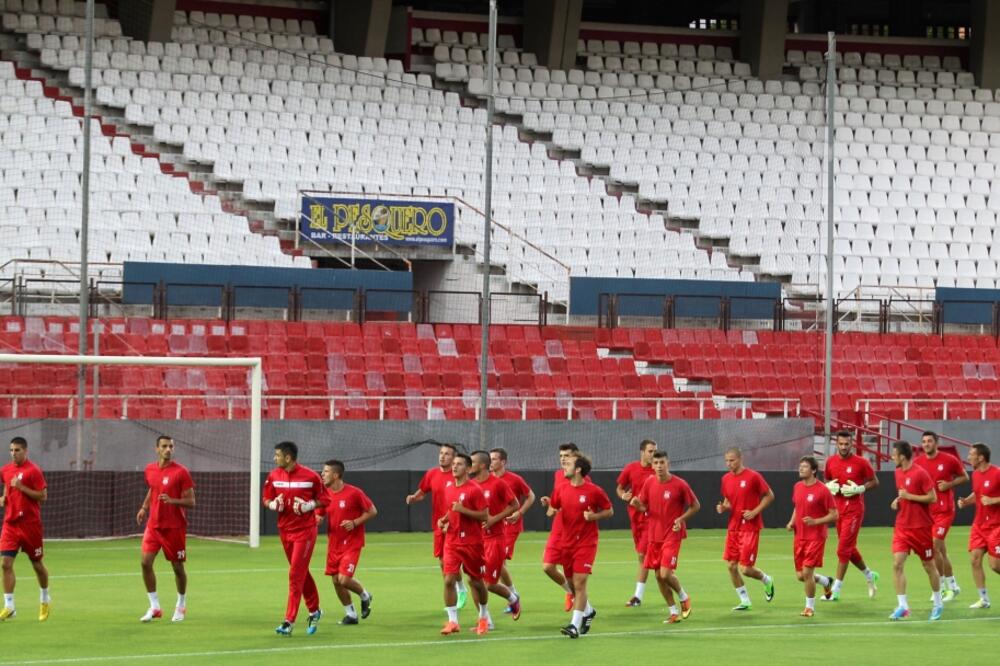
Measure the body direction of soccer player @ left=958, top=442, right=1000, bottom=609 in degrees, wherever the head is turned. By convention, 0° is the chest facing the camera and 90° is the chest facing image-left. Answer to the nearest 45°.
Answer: approximately 45°

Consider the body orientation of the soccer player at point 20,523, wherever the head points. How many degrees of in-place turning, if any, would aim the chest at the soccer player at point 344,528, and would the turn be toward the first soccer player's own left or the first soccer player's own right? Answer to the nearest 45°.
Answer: approximately 135° to the first soccer player's own left

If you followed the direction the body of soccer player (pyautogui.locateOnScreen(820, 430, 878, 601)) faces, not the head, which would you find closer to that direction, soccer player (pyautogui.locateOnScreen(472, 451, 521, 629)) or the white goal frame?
the soccer player

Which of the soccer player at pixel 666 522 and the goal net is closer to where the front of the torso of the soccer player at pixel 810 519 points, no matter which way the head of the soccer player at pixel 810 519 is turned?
the soccer player

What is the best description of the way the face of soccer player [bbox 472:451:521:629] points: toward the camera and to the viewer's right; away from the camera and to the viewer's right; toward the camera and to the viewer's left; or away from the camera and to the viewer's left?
toward the camera and to the viewer's left

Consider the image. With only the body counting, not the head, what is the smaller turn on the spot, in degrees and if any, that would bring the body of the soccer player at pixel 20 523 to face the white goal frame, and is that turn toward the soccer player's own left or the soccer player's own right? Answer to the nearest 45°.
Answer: approximately 180°

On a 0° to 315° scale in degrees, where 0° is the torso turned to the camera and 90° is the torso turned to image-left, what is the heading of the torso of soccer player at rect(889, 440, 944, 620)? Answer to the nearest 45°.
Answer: approximately 45°

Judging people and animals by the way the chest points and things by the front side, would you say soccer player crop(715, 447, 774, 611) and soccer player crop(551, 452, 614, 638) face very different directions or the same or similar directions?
same or similar directions

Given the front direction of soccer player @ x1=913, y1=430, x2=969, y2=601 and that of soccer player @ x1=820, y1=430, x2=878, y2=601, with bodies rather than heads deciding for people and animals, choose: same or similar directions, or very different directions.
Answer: same or similar directions
